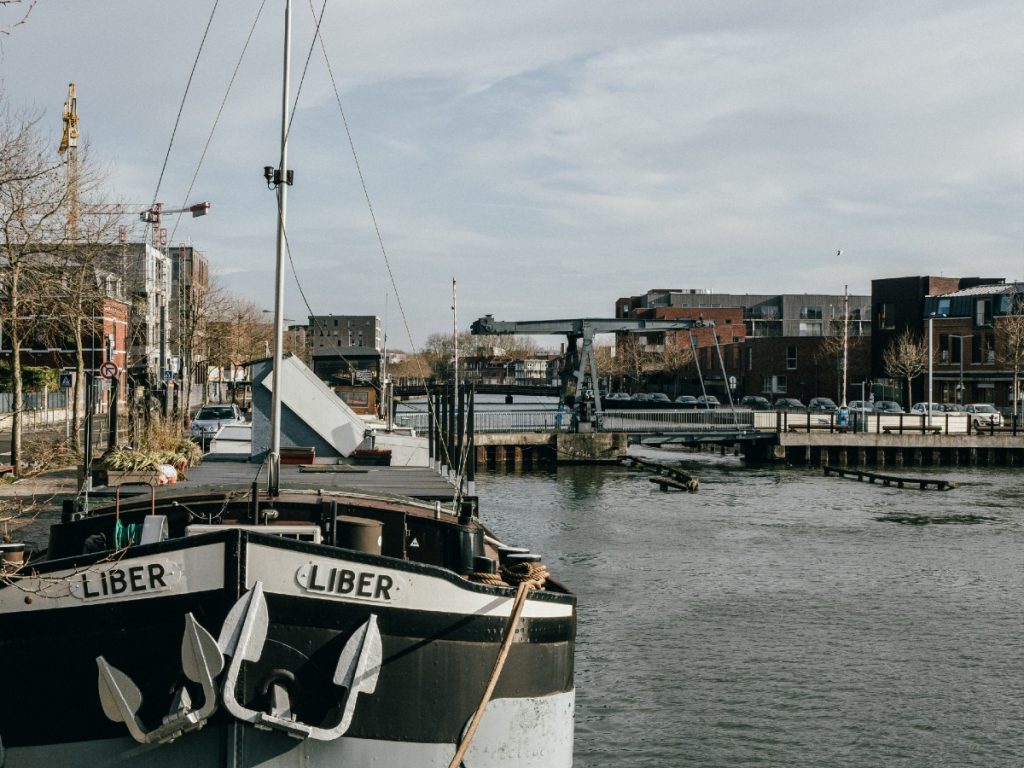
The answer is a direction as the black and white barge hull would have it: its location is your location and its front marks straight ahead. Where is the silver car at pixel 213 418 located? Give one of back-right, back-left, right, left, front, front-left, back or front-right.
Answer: back

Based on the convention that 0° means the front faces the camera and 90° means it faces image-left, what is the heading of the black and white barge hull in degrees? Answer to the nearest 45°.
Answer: approximately 0°
